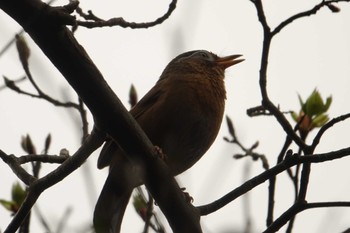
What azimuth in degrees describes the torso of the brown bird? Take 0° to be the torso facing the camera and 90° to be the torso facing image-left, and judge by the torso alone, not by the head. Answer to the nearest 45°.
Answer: approximately 270°
